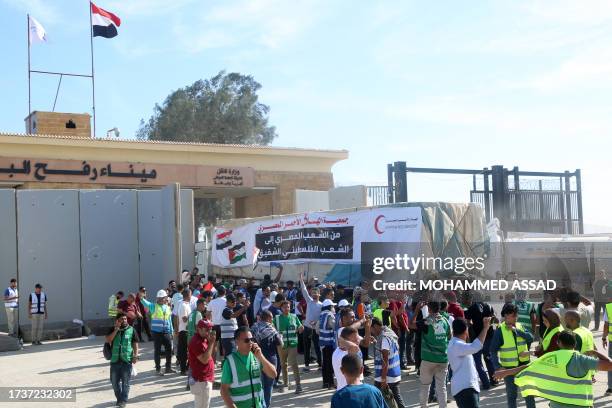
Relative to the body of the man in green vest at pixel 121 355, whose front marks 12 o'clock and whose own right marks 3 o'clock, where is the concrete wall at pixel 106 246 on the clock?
The concrete wall is roughly at 6 o'clock from the man in green vest.

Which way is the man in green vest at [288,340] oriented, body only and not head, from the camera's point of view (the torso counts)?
toward the camera

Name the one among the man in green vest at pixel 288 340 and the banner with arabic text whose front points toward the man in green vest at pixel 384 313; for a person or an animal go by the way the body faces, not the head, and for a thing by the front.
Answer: the banner with arabic text

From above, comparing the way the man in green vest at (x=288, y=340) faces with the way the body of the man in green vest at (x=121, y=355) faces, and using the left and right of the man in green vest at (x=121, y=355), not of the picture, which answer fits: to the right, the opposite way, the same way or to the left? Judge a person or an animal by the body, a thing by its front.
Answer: the same way

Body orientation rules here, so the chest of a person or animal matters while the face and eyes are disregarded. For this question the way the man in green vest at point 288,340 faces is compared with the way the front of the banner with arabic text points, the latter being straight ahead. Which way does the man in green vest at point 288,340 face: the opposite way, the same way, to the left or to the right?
the same way

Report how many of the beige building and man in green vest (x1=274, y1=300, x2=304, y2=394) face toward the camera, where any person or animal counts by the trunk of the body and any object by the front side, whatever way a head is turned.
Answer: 2

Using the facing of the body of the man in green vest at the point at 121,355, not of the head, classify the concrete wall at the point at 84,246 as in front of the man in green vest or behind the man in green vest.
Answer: behind

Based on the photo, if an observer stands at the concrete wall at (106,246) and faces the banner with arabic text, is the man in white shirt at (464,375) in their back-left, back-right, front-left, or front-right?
front-right

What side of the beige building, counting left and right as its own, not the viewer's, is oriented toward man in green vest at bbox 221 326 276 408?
front

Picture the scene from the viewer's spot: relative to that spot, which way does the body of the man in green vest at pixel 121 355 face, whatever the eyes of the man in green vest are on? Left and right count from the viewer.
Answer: facing the viewer

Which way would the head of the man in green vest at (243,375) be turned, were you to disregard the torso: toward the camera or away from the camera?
toward the camera

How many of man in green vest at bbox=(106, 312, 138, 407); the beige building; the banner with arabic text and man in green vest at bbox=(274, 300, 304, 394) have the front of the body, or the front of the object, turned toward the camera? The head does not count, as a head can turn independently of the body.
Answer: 4

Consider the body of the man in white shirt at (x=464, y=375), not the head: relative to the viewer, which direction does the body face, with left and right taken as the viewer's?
facing away from the viewer and to the right of the viewer

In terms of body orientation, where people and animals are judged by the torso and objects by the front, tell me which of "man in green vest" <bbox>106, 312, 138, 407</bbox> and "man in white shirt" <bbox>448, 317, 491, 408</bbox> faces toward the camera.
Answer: the man in green vest

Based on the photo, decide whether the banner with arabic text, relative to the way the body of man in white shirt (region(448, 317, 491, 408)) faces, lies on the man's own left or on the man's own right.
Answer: on the man's own left
